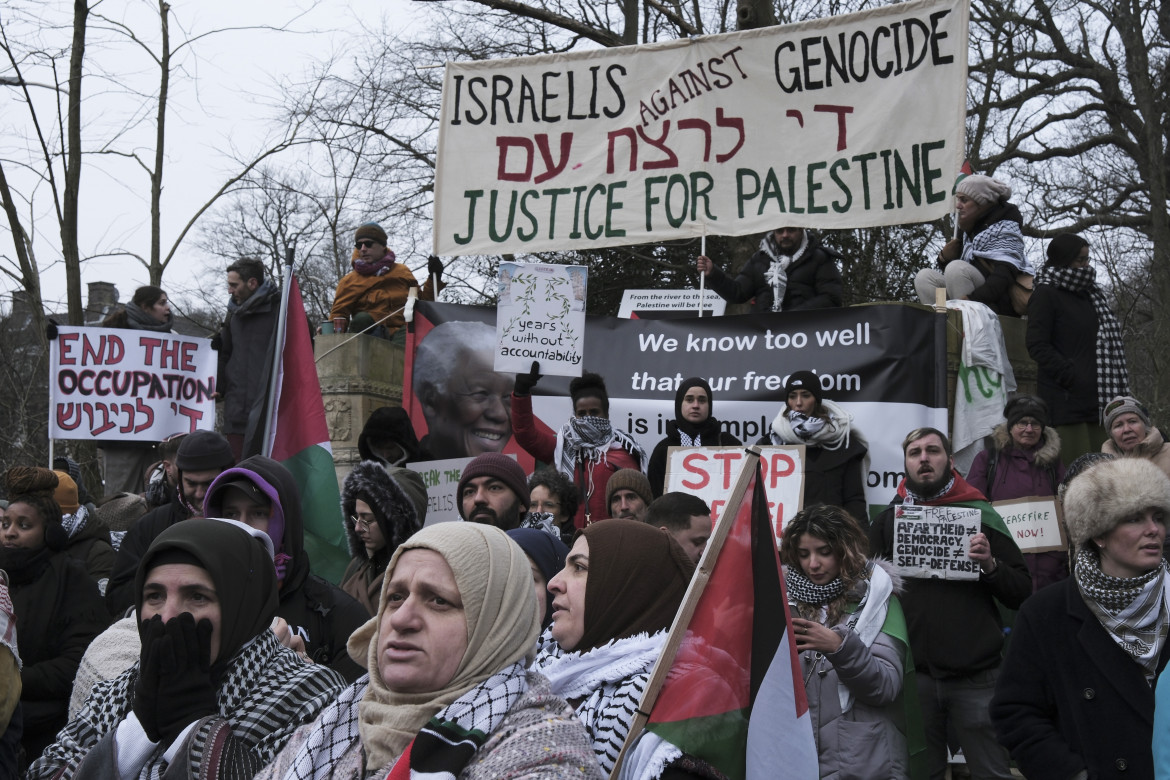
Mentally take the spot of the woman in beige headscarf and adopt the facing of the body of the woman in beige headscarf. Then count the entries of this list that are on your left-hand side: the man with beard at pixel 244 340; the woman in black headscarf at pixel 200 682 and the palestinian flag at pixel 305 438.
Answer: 0

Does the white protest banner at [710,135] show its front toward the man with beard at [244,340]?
no

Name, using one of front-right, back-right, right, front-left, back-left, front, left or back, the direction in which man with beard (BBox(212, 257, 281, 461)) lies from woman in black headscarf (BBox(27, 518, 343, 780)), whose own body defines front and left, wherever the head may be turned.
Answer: back-right

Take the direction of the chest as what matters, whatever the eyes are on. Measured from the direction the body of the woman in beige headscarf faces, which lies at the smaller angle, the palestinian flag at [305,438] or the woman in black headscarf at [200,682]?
the woman in black headscarf

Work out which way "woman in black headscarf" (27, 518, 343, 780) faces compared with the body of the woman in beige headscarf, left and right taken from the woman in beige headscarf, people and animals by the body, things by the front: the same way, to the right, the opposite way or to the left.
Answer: the same way

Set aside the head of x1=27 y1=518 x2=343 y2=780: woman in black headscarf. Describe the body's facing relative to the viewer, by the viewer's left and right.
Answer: facing the viewer and to the left of the viewer

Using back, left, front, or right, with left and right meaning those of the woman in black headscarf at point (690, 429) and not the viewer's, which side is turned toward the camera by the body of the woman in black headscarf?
front

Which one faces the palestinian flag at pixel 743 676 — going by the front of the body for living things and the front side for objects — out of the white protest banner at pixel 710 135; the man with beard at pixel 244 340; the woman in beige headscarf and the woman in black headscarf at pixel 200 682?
the white protest banner

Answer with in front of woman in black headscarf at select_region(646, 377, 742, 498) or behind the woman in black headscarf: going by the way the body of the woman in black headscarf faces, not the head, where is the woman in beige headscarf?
in front

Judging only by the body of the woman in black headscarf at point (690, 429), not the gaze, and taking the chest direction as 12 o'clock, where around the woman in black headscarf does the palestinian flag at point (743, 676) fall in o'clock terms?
The palestinian flag is roughly at 12 o'clock from the woman in black headscarf.

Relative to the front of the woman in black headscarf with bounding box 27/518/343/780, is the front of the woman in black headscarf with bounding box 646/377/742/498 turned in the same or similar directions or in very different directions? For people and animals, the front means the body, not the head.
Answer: same or similar directions

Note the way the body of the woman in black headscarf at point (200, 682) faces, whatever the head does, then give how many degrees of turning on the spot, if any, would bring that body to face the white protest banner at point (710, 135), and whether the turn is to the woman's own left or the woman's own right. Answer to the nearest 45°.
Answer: approximately 180°

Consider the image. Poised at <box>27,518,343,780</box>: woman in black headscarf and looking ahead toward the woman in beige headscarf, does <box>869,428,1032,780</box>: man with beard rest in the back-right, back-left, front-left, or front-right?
front-left

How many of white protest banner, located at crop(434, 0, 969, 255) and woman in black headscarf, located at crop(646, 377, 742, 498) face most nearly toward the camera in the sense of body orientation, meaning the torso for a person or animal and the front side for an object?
2
